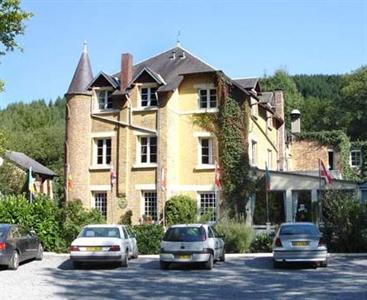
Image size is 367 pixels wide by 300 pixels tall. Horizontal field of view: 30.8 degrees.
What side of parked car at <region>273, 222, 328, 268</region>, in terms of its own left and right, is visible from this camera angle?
back

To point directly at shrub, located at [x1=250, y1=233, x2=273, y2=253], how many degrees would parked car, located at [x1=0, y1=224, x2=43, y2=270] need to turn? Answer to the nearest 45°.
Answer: approximately 45° to its right

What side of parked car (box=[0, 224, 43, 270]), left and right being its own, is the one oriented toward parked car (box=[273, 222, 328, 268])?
right

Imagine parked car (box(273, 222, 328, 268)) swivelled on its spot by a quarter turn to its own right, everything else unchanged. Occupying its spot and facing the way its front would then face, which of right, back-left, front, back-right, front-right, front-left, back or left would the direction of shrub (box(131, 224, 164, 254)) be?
back-left

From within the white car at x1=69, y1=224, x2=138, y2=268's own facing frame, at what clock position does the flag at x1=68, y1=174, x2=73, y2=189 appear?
The flag is roughly at 12 o'clock from the white car.

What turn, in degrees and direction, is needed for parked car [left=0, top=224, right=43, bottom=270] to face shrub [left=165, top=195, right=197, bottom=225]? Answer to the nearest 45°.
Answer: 0° — it already faces it

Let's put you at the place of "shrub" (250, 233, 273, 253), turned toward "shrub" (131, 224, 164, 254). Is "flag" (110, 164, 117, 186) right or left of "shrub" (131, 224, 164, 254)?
right

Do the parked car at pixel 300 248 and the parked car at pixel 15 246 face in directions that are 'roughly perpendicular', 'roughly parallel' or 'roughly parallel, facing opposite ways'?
roughly parallel

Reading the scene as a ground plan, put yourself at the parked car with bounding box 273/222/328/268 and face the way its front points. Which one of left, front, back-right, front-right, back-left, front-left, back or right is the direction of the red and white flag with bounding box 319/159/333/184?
front

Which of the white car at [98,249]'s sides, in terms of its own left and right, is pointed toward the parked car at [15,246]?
left

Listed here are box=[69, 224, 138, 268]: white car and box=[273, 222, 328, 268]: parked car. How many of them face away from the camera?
2

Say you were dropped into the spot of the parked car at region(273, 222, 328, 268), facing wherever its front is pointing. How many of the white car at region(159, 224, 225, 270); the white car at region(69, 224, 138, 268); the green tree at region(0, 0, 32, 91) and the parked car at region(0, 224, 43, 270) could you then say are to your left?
4

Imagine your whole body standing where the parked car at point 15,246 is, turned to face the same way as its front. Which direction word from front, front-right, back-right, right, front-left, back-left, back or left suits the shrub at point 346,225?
front-right

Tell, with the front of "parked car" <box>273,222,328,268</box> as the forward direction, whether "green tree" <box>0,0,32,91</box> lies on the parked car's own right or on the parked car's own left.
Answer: on the parked car's own left

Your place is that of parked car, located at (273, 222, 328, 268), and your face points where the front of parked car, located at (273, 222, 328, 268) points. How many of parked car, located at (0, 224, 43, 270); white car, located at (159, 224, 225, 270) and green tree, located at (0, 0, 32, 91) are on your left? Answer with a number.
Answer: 3

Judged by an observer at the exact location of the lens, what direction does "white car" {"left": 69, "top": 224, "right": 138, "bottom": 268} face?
facing away from the viewer

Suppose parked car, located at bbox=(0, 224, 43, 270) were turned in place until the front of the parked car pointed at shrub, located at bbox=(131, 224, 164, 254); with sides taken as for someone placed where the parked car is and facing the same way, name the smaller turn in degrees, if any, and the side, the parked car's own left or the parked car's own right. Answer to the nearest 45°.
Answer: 0° — it already faces it

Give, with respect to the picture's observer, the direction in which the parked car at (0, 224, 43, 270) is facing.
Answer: facing away from the viewer and to the right of the viewer
